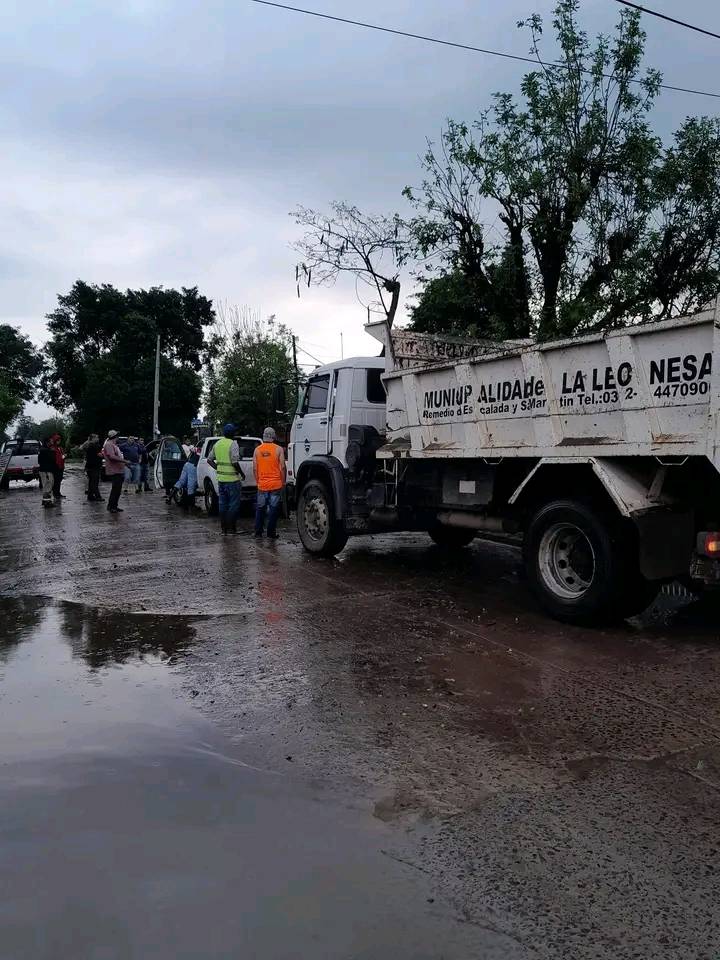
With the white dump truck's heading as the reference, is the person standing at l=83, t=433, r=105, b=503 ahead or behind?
ahead

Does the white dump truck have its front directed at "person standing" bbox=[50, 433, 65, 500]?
yes

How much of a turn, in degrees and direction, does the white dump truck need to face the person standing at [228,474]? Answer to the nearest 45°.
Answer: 0° — it already faces them

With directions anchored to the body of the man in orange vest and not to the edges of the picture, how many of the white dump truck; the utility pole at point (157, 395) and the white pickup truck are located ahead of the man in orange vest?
2

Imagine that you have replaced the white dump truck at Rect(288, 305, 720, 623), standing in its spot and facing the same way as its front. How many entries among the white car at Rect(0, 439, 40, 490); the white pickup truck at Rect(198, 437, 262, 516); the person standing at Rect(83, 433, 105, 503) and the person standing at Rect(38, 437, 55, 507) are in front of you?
4

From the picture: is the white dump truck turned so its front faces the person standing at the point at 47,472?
yes

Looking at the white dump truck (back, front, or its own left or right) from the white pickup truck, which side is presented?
front

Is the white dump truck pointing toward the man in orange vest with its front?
yes

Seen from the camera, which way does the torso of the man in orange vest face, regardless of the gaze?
away from the camera

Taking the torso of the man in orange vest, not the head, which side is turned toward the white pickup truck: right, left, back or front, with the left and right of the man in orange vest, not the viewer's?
front

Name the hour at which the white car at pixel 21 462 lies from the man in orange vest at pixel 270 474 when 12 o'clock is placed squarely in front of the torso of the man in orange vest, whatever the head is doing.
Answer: The white car is roughly at 11 o'clock from the man in orange vest.

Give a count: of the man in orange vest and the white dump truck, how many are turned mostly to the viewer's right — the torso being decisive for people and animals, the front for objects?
0

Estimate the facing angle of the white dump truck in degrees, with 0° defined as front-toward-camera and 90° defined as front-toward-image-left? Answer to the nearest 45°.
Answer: approximately 135°
